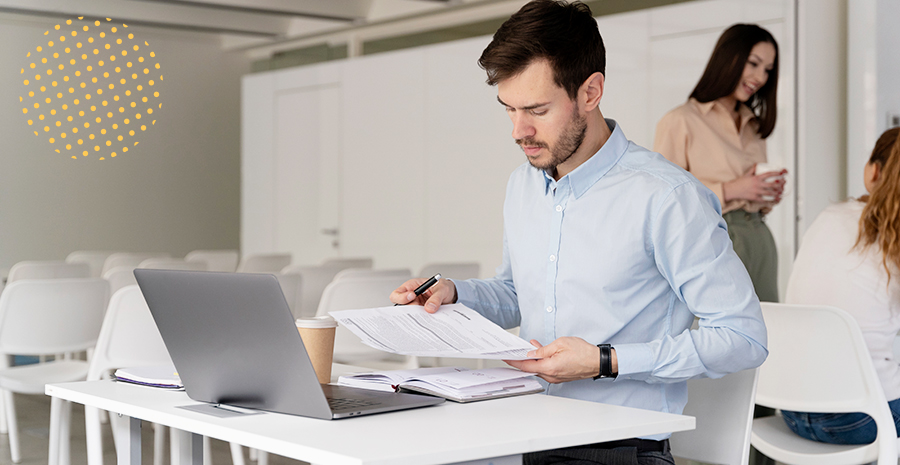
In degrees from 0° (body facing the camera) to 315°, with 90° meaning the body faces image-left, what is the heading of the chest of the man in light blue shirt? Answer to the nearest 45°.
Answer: approximately 45°

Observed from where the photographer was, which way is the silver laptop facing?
facing away from the viewer and to the right of the viewer

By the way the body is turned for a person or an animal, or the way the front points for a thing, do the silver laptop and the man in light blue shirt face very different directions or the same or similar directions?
very different directions

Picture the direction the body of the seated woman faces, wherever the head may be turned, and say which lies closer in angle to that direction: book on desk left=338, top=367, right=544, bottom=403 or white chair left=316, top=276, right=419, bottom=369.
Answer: the white chair

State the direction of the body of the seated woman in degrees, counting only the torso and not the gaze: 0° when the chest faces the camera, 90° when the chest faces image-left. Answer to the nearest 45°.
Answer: approximately 135°

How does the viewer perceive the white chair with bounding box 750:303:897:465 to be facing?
facing away from the viewer and to the left of the viewer

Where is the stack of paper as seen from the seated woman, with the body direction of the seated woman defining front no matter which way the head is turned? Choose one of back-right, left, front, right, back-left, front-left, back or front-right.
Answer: left

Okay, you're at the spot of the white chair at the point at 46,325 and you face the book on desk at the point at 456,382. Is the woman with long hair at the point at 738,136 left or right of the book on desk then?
left
